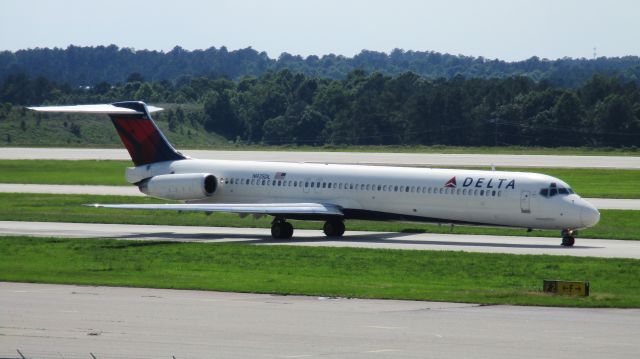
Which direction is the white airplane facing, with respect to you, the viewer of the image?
facing the viewer and to the right of the viewer
